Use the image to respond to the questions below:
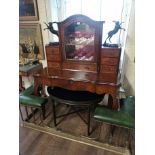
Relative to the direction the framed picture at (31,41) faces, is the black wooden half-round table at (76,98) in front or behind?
in front

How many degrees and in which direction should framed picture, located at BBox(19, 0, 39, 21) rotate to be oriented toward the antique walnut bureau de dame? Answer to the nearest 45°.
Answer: approximately 45° to its left

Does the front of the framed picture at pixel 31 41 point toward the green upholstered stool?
yes

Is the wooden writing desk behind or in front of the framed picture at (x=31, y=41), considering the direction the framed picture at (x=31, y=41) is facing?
in front

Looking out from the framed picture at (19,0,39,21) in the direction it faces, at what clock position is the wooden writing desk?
The wooden writing desk is roughly at 11 o'clock from the framed picture.

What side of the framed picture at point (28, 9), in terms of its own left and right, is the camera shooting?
front

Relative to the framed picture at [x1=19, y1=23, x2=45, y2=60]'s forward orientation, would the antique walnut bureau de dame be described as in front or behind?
in front
